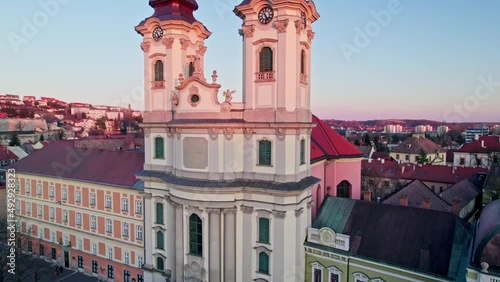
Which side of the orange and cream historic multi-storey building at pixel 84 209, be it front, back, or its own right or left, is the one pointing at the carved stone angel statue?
left

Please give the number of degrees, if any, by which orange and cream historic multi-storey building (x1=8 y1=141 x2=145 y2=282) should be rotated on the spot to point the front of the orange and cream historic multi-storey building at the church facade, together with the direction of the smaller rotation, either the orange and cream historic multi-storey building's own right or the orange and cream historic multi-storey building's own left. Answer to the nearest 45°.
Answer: approximately 90° to the orange and cream historic multi-storey building's own left
